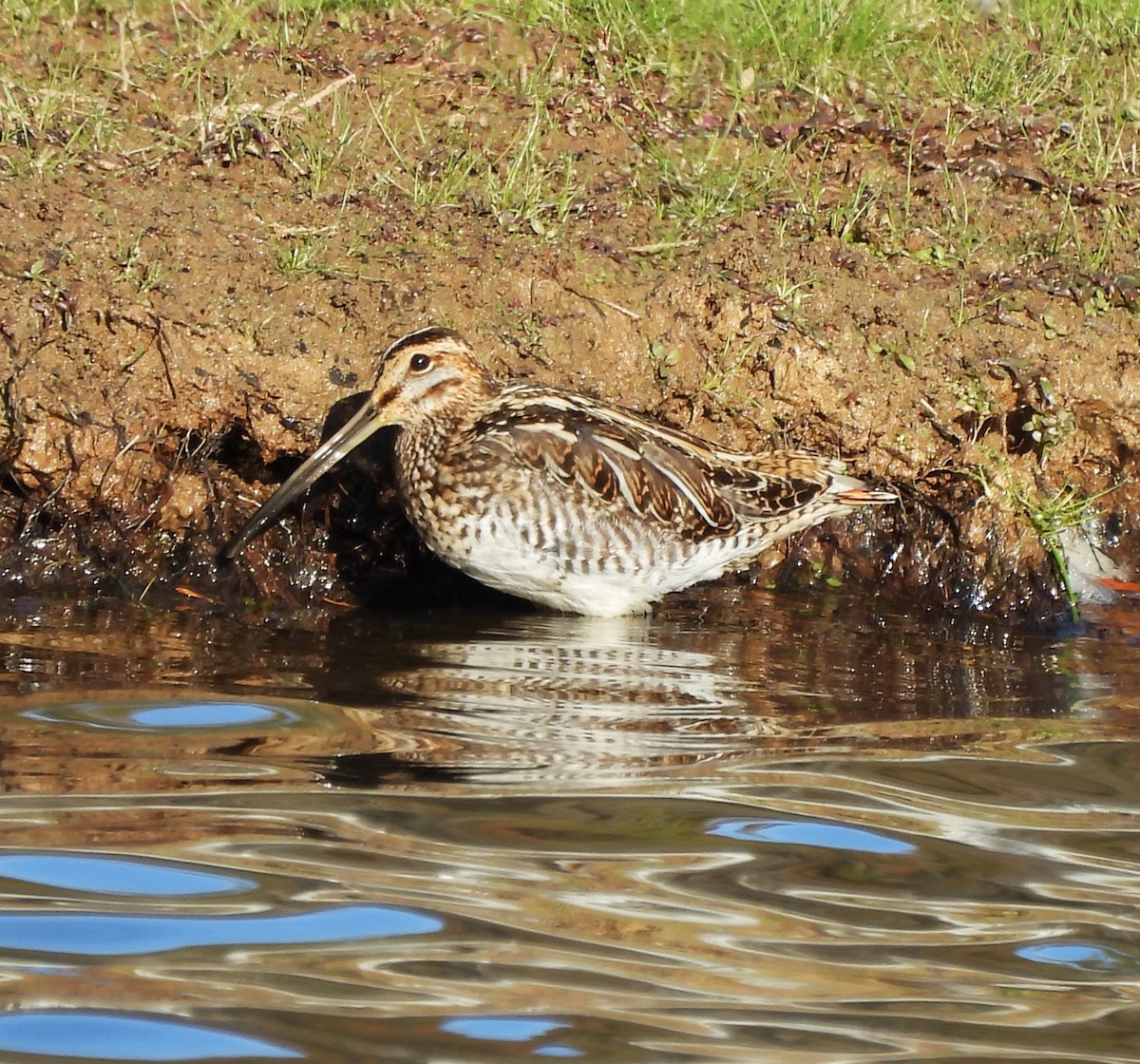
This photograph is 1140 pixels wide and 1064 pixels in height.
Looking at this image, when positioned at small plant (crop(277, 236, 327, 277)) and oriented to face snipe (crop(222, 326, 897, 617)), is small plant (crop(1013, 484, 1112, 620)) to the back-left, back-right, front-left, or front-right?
front-left

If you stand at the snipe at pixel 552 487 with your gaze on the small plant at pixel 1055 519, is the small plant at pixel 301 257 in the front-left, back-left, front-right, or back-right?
back-left

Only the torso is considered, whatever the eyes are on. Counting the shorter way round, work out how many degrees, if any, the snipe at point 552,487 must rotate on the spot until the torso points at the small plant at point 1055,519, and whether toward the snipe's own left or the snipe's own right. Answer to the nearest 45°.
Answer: approximately 180°

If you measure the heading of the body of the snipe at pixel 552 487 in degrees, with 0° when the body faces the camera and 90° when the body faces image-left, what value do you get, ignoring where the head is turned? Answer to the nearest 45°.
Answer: approximately 90°

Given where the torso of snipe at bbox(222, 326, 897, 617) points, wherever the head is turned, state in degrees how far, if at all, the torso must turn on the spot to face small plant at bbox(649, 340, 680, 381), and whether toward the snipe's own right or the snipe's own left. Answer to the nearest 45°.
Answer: approximately 135° to the snipe's own right

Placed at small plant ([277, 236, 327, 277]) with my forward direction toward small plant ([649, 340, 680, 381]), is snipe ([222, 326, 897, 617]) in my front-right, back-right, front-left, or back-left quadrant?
front-right

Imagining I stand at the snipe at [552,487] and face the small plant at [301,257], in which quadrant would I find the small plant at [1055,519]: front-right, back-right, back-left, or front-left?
back-right
